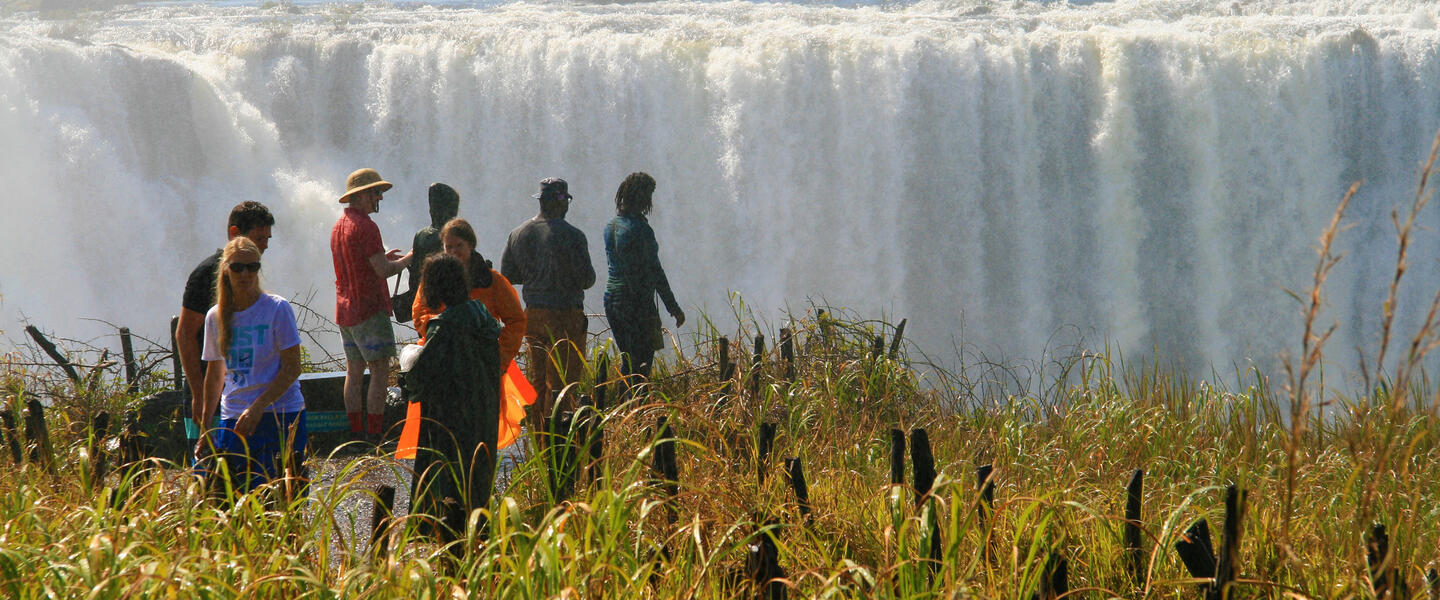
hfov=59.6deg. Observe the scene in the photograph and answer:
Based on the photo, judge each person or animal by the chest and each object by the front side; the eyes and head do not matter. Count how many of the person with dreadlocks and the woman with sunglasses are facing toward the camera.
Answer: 1

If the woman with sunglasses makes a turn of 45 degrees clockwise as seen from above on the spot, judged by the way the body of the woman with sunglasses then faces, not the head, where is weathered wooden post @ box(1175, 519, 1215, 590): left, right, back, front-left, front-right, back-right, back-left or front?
left

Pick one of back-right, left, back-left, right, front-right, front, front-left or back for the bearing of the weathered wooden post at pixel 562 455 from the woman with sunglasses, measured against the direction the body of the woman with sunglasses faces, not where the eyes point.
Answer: front-left

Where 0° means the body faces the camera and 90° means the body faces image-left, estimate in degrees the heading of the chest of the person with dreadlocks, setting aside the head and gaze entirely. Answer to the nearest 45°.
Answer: approximately 225°

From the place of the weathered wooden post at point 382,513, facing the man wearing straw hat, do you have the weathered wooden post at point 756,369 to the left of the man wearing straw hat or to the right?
right

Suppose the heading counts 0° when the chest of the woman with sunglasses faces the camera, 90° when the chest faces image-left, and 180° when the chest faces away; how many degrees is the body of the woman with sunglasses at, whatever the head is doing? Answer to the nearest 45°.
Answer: approximately 0°

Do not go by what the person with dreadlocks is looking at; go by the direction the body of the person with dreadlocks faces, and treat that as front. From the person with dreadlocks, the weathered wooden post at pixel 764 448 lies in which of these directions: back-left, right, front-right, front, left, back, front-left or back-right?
back-right

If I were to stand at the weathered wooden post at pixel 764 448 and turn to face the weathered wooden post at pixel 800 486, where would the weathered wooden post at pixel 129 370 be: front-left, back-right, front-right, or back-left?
back-right

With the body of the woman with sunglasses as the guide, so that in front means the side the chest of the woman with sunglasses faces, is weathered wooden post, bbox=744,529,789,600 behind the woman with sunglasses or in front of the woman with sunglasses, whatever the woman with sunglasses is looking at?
in front

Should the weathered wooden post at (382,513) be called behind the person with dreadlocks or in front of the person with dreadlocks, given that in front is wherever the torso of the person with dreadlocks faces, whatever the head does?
behind

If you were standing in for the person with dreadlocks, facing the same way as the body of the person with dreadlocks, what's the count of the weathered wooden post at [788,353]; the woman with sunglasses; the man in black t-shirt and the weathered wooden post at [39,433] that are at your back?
3

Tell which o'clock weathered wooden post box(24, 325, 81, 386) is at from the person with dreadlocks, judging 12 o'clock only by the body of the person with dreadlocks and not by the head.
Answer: The weathered wooden post is roughly at 8 o'clock from the person with dreadlocks.

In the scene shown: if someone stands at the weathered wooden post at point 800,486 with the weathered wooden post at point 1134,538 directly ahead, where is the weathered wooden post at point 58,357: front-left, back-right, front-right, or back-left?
back-left

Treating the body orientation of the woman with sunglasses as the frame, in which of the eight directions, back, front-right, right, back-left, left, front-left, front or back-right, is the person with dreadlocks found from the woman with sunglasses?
back-left

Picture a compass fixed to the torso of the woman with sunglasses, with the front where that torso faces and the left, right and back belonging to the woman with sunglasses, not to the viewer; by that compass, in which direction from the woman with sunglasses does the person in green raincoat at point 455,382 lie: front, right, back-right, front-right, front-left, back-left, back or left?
front-left

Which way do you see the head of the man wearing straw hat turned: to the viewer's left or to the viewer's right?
to the viewer's right

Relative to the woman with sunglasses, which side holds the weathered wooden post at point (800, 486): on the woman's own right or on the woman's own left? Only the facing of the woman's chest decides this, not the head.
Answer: on the woman's own left
